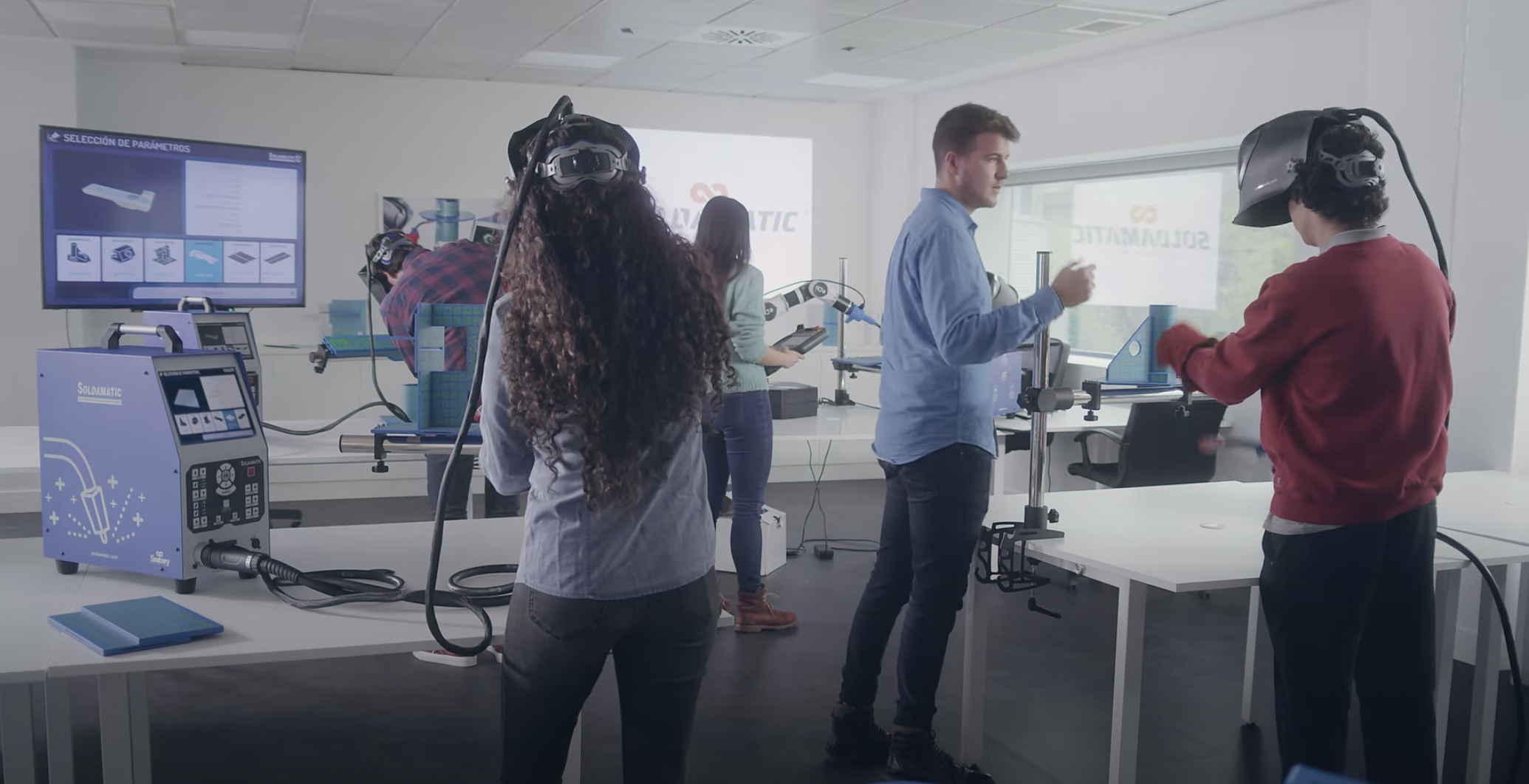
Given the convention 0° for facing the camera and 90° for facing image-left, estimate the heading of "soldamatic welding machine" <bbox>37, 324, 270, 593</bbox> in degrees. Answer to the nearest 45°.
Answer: approximately 315°

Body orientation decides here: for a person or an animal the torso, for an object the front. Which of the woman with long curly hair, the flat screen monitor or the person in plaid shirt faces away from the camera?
the woman with long curly hair

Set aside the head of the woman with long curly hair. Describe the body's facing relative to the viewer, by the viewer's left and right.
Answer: facing away from the viewer

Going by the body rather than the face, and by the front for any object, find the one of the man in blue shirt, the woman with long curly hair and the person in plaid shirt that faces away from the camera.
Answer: the woman with long curly hair

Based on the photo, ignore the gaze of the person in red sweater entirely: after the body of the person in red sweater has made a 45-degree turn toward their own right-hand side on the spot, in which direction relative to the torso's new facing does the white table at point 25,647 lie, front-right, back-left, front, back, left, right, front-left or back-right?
back-left

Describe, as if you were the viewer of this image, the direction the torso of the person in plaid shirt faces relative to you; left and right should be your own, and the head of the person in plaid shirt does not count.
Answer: facing to the left of the viewer

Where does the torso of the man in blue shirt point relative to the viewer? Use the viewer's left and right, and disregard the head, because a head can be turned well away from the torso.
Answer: facing to the right of the viewer

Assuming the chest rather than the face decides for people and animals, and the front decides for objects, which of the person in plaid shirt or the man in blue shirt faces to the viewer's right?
the man in blue shirt

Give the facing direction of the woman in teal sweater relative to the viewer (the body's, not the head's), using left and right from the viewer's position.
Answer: facing to the right of the viewer

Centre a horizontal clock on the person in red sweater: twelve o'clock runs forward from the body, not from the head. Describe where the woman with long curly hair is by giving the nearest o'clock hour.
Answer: The woman with long curly hair is roughly at 9 o'clock from the person in red sweater.

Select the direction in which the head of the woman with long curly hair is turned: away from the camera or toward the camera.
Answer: away from the camera

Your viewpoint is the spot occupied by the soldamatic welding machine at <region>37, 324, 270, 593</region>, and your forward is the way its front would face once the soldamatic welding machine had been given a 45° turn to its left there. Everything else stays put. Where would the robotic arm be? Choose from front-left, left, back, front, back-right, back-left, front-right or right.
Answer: front-left
